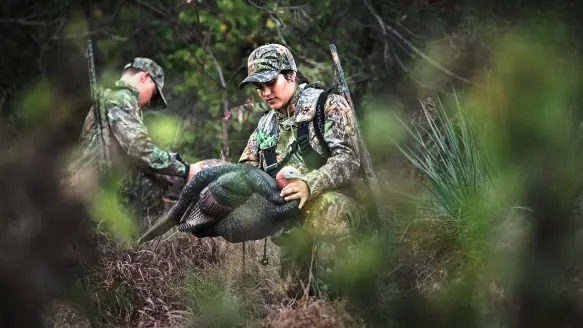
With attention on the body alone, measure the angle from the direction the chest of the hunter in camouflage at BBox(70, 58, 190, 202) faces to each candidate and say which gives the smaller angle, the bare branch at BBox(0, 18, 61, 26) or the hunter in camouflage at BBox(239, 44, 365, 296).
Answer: the hunter in camouflage

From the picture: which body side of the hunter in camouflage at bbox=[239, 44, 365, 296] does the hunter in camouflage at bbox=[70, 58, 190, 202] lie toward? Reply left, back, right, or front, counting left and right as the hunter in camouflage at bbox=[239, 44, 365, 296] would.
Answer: right

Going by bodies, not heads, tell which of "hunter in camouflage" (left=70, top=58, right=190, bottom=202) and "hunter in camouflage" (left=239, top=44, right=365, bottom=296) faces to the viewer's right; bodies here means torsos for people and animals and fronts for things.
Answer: "hunter in camouflage" (left=70, top=58, right=190, bottom=202)

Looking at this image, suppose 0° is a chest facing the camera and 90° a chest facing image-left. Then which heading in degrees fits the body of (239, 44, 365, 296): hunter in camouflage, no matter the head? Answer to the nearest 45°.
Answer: approximately 45°

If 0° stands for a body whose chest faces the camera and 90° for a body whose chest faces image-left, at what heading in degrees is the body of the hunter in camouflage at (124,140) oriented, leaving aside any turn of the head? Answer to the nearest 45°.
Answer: approximately 270°

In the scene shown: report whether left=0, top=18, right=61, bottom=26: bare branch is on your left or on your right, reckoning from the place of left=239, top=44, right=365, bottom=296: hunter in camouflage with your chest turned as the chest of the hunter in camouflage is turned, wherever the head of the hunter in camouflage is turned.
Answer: on your right

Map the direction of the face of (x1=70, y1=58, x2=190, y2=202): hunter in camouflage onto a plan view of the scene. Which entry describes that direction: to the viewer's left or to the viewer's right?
to the viewer's right

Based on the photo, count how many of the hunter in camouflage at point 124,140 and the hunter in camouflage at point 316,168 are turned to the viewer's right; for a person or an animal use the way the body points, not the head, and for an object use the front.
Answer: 1
